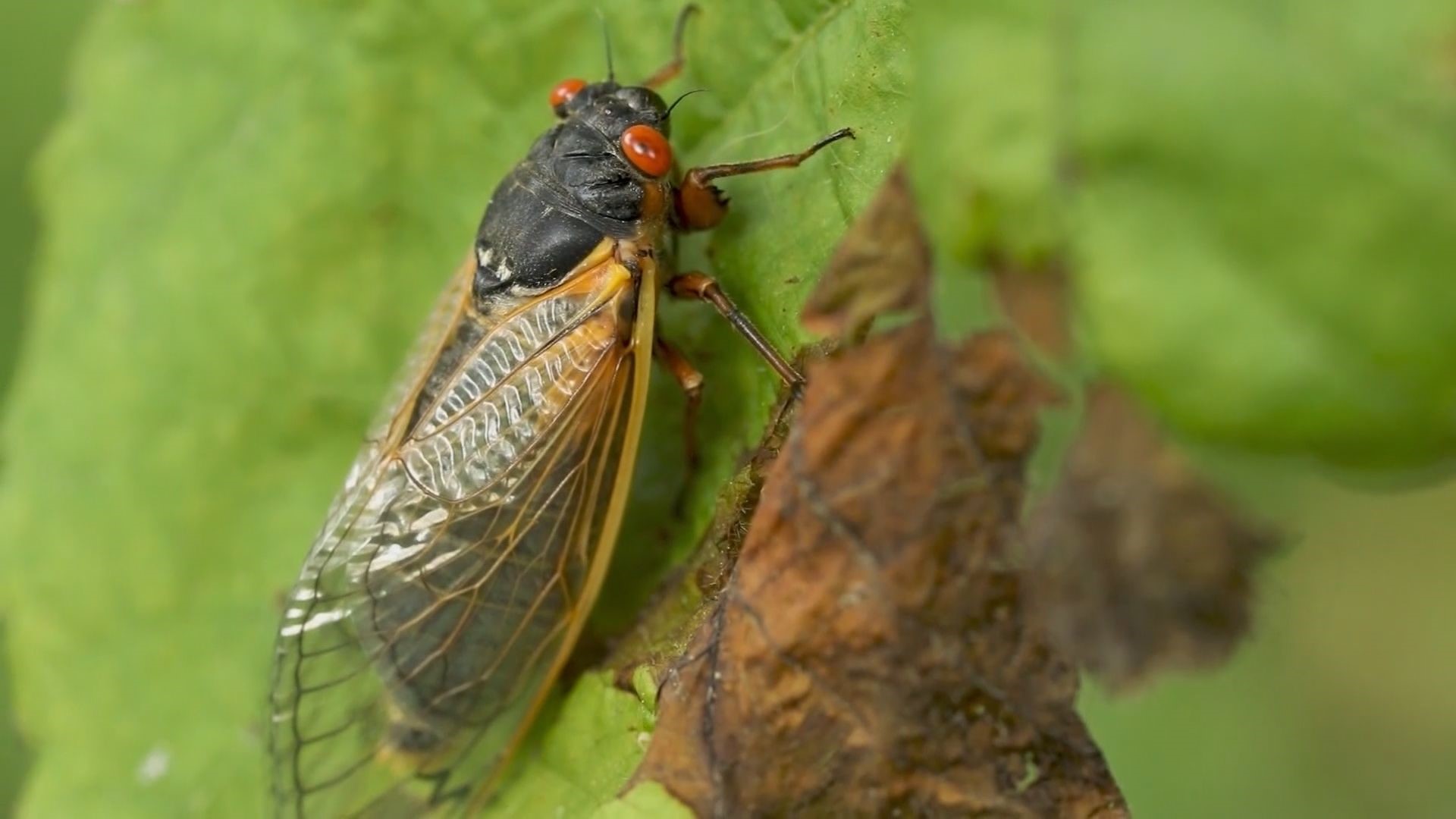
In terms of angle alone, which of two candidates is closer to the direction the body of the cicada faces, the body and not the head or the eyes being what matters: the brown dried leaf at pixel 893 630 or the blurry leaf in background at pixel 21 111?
the blurry leaf in background

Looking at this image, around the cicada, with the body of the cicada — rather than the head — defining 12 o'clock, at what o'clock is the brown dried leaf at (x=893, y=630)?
The brown dried leaf is roughly at 4 o'clock from the cicada.

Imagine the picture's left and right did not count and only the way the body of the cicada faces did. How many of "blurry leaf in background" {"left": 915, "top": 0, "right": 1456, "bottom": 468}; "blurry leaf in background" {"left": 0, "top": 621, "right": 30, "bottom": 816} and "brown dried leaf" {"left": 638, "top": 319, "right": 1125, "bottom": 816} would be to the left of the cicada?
1

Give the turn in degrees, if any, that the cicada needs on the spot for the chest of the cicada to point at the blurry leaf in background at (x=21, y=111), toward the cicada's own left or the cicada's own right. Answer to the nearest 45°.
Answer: approximately 45° to the cicada's own left

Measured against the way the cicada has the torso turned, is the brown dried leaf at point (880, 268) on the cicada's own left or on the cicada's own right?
on the cicada's own right

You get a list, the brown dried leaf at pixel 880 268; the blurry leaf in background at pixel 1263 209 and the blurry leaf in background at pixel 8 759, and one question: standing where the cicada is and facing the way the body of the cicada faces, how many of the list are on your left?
1

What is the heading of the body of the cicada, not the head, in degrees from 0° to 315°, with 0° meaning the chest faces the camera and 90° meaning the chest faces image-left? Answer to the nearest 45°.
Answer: approximately 225°

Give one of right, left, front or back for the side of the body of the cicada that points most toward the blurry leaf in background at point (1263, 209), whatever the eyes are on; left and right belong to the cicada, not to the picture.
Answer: right

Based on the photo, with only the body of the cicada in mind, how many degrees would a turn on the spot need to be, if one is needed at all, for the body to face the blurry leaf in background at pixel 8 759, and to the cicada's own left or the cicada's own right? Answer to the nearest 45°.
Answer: approximately 90° to the cicada's own left
